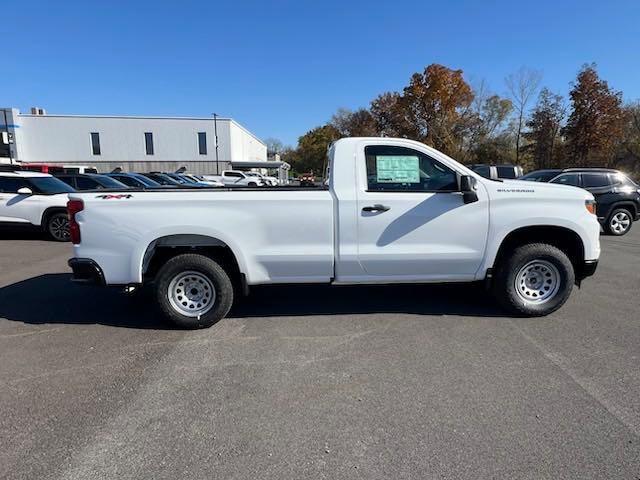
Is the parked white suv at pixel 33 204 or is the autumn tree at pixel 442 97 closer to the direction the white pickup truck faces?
the autumn tree

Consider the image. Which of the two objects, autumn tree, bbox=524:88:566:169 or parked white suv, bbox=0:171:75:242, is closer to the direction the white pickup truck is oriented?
the autumn tree

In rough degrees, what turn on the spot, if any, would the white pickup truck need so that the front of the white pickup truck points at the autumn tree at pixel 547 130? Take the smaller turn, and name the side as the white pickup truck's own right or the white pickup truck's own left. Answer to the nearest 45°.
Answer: approximately 45° to the white pickup truck's own left

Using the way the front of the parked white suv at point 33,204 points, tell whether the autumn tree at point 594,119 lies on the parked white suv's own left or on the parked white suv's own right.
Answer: on the parked white suv's own left

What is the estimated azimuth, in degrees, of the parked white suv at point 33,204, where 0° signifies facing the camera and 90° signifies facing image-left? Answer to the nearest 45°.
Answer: approximately 315°

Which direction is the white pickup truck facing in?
to the viewer's right

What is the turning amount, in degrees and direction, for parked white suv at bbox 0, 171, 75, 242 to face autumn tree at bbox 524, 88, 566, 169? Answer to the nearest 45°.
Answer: approximately 45° to its left

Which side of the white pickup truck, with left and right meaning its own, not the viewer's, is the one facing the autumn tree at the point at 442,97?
left

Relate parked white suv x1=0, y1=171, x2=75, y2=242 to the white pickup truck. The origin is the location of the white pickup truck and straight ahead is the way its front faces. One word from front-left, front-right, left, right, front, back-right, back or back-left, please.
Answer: back-left

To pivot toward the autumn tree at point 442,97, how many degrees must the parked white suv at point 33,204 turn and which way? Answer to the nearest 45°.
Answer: approximately 90° to its left
